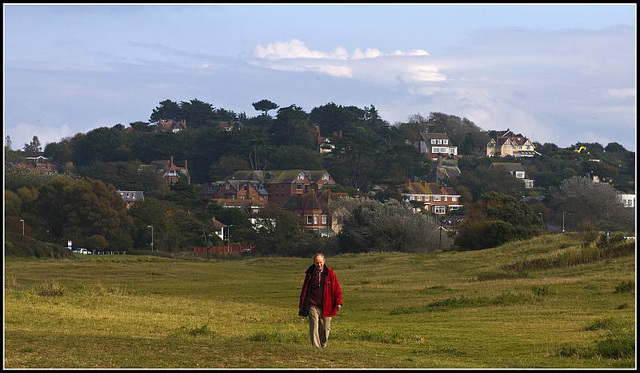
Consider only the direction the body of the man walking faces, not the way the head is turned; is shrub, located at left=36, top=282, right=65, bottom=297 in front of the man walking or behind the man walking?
behind

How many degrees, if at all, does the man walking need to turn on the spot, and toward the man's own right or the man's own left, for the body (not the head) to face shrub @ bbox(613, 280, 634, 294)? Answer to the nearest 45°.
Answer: approximately 135° to the man's own left

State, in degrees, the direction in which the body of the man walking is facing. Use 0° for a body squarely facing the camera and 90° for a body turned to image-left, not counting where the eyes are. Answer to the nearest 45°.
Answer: approximately 0°
